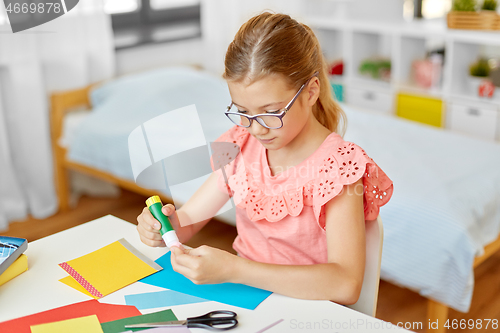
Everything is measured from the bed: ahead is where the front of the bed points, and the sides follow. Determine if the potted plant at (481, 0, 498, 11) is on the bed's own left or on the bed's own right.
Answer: on the bed's own left

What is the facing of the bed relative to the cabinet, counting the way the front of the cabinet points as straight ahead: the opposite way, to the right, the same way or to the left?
to the left

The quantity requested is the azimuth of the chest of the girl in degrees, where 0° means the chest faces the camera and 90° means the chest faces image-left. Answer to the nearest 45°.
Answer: approximately 45°

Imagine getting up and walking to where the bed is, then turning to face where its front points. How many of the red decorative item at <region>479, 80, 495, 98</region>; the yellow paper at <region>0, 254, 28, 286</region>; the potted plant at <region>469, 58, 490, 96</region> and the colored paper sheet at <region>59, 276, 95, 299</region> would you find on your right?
2

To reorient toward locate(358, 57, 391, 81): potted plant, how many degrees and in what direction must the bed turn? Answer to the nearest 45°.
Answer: approximately 135° to its left

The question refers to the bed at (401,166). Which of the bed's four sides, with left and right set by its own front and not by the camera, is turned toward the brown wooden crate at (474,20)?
left

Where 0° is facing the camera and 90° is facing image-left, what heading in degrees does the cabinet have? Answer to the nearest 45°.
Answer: approximately 45°

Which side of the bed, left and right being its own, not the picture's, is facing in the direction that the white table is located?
right

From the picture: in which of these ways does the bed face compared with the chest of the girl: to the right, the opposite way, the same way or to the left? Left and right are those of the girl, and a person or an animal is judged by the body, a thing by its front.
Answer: to the left

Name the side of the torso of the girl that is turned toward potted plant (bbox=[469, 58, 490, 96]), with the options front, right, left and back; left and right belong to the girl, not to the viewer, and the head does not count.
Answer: back
